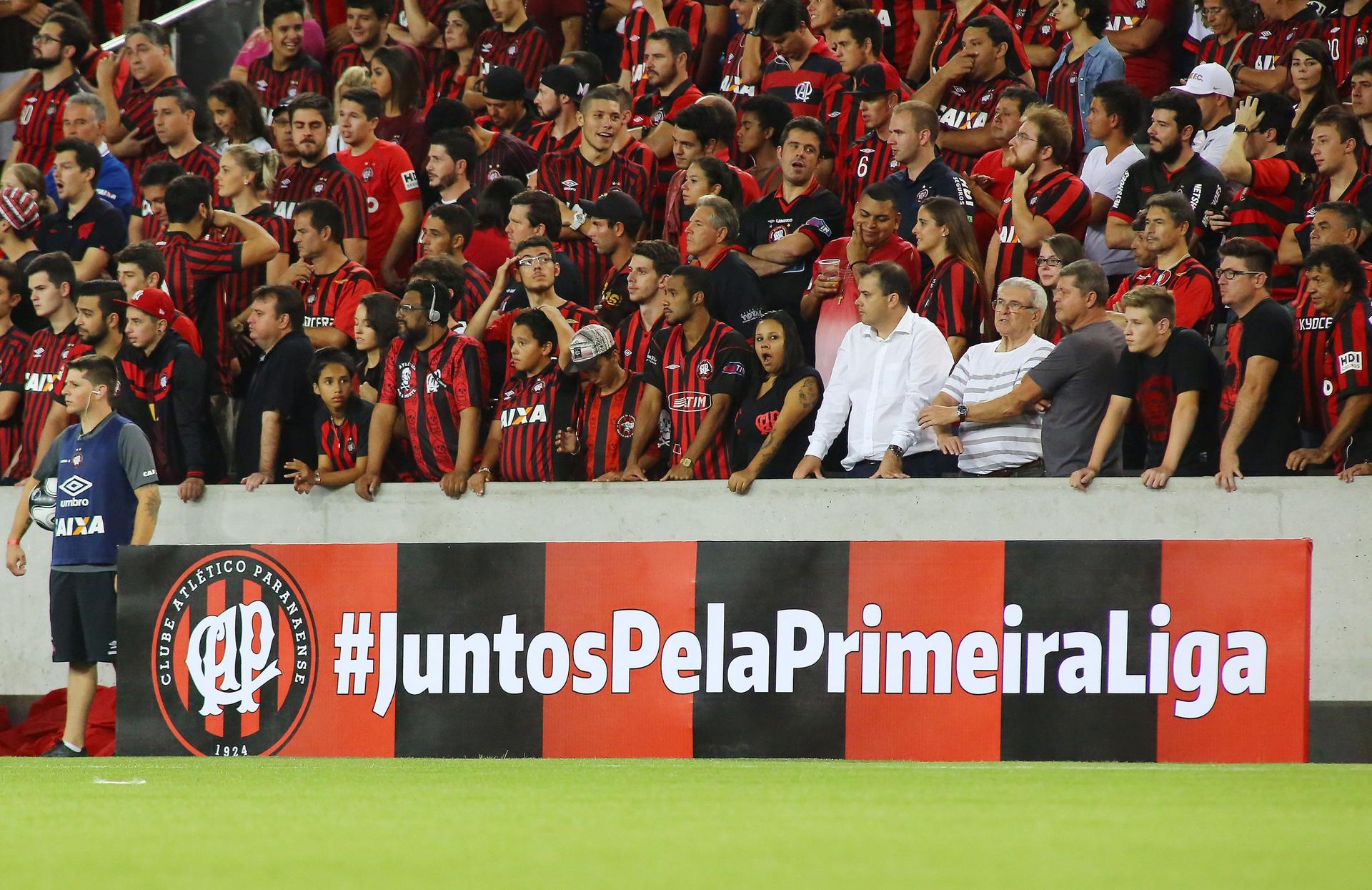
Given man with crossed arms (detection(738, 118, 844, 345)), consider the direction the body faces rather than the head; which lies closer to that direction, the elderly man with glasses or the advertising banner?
the advertising banner

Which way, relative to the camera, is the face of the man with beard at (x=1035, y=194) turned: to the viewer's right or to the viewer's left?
to the viewer's left

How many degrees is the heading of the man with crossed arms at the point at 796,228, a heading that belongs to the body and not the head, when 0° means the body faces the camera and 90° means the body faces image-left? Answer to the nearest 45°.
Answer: approximately 45°

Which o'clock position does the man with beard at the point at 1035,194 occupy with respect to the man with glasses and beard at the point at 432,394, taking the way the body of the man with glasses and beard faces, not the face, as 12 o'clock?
The man with beard is roughly at 8 o'clock from the man with glasses and beard.

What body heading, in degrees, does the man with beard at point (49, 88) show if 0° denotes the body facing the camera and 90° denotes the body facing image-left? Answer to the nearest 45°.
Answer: approximately 45°

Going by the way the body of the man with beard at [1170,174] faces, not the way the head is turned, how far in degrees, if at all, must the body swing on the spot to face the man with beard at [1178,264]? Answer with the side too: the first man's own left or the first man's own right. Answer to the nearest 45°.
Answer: approximately 45° to the first man's own left

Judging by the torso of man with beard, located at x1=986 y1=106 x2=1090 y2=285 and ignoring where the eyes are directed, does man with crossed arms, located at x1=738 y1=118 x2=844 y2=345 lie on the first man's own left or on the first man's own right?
on the first man's own right

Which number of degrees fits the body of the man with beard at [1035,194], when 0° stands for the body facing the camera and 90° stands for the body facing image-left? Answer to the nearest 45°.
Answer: approximately 45°

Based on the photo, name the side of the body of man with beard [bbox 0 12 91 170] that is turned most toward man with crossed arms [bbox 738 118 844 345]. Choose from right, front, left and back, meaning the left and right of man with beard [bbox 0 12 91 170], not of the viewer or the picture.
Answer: left

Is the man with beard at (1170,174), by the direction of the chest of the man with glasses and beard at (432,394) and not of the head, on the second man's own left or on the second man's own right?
on the second man's own left
